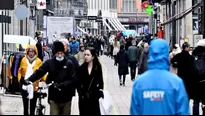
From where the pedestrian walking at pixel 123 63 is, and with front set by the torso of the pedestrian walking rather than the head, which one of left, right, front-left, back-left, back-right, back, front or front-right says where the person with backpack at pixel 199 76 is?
back

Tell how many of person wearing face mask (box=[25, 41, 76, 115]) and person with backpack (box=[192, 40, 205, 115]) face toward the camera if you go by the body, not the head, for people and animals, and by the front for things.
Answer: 1

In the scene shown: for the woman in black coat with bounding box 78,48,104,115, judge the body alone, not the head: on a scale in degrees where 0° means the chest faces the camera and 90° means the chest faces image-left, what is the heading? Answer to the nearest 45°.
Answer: approximately 45°

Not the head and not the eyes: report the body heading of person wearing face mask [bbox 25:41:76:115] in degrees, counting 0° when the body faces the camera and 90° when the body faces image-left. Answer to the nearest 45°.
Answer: approximately 0°

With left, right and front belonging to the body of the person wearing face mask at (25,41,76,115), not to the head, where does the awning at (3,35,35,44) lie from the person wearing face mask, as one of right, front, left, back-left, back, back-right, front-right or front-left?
back

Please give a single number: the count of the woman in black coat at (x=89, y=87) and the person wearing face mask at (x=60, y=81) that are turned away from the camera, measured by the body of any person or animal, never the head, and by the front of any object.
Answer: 0

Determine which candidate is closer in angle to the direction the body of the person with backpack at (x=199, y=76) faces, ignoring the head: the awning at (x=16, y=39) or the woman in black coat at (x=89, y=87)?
the awning

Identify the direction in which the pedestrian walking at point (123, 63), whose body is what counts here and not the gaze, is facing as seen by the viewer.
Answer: away from the camera

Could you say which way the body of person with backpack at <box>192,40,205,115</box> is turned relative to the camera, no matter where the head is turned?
away from the camera

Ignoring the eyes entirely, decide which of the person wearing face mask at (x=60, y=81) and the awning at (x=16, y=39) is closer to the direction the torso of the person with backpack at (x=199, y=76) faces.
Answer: the awning

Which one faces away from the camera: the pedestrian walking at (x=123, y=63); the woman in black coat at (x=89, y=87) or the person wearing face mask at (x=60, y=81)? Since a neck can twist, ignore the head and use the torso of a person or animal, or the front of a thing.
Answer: the pedestrian walking
